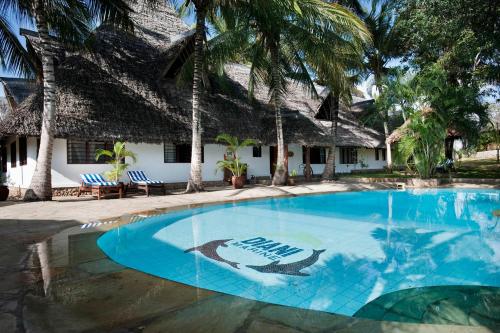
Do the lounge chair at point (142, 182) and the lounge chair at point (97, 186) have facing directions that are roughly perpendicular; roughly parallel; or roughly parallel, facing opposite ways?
roughly parallel

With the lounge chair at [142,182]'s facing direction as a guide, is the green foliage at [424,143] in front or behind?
in front

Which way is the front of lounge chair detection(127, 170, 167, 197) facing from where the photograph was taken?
facing the viewer and to the right of the viewer

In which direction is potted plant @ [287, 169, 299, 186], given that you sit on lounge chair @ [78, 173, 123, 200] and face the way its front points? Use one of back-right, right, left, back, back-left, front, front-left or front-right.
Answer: front-left

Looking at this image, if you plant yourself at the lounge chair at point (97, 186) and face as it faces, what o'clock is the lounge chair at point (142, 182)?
the lounge chair at point (142, 182) is roughly at 10 o'clock from the lounge chair at point (97, 186).

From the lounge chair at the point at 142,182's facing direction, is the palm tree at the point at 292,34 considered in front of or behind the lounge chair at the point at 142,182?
in front

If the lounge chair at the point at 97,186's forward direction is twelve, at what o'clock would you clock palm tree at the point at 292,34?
The palm tree is roughly at 11 o'clock from the lounge chair.

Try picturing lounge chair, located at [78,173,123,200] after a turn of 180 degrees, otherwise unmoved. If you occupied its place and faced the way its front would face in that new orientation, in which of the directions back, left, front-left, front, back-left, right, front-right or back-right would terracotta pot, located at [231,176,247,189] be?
back-right

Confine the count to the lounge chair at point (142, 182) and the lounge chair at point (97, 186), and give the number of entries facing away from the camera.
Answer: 0

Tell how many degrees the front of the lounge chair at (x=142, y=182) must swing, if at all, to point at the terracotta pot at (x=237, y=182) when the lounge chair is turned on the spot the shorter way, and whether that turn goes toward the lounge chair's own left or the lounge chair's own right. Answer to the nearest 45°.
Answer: approximately 45° to the lounge chair's own left
